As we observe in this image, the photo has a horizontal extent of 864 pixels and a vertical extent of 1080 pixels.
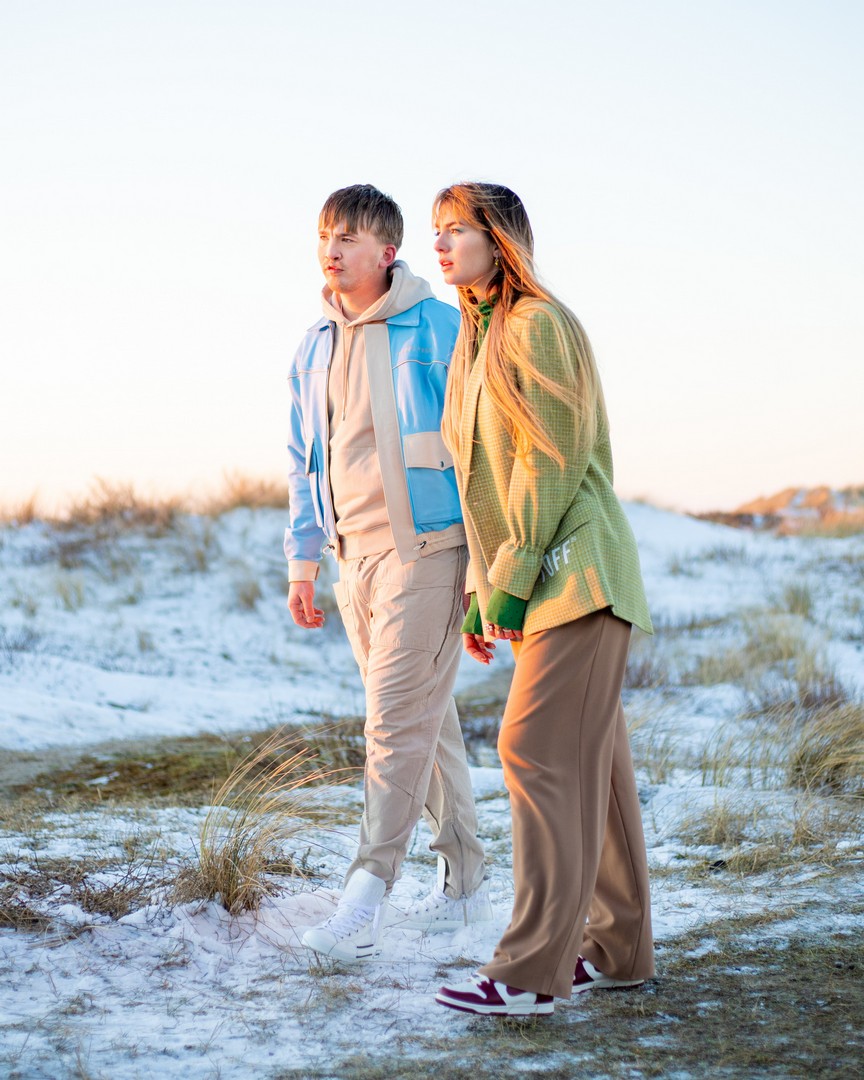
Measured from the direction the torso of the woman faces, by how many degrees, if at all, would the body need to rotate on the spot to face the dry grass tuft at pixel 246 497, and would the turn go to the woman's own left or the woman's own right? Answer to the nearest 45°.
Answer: approximately 90° to the woman's own right

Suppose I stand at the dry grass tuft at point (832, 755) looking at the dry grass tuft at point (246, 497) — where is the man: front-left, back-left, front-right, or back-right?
back-left

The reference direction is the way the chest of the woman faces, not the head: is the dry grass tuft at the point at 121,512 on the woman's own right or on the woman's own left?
on the woman's own right

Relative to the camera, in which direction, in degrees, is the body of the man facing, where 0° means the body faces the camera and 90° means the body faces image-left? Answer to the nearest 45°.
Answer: approximately 45°

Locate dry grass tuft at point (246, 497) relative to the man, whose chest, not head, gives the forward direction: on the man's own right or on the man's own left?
on the man's own right

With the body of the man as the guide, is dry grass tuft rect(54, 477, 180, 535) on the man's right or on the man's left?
on the man's right

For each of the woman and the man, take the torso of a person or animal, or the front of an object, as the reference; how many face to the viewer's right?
0

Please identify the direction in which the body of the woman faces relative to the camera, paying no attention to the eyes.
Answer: to the viewer's left

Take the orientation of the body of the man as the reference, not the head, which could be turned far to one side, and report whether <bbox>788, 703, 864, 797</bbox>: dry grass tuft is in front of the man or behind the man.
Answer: behind
